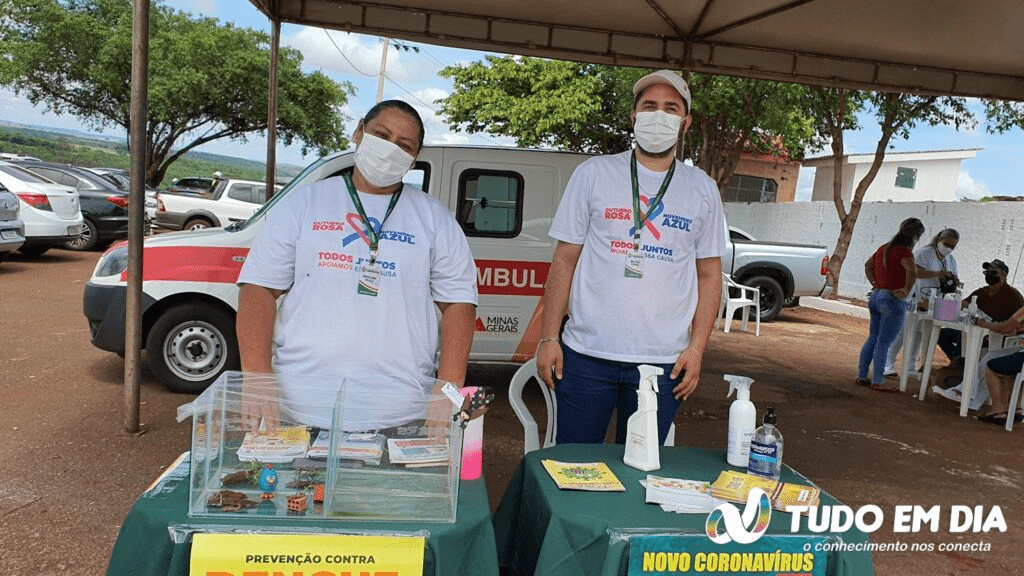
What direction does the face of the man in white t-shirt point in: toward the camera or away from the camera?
toward the camera

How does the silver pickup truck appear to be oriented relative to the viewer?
to the viewer's left

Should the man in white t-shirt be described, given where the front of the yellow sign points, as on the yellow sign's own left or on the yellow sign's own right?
on the yellow sign's own left

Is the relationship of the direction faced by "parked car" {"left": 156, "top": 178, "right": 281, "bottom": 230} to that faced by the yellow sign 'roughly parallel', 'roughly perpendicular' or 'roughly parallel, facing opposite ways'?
roughly perpendicular

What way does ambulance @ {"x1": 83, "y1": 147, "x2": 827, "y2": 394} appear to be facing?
to the viewer's left

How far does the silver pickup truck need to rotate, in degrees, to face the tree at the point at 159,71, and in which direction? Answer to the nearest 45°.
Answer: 0° — it already faces it

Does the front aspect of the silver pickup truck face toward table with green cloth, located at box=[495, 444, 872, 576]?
no

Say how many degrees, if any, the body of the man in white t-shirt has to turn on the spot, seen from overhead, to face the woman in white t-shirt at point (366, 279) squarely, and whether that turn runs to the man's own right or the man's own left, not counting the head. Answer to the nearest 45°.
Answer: approximately 45° to the man's own right

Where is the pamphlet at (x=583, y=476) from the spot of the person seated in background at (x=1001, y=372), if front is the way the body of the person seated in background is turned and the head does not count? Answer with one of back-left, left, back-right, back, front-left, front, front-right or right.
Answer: left

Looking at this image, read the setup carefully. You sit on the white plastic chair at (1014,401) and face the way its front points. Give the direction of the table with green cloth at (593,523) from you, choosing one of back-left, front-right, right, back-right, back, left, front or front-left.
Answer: left

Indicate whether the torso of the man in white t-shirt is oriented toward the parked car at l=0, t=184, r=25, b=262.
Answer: no

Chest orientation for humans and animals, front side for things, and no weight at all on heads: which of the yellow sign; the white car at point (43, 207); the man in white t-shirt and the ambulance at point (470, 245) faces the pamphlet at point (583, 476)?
the man in white t-shirt

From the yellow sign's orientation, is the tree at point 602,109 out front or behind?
behind

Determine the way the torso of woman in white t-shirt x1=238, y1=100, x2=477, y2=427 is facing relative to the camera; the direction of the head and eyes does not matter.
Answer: toward the camera

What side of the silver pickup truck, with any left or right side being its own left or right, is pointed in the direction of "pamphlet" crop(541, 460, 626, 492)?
left

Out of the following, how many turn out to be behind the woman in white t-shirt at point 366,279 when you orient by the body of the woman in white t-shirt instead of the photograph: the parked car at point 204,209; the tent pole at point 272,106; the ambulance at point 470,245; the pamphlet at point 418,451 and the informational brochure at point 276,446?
3
